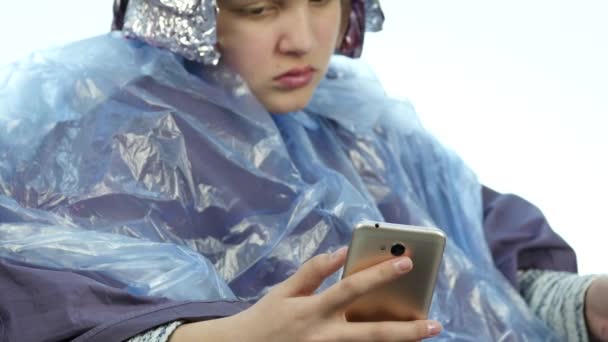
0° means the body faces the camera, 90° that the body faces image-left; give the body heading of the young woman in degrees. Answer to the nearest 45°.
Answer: approximately 315°
